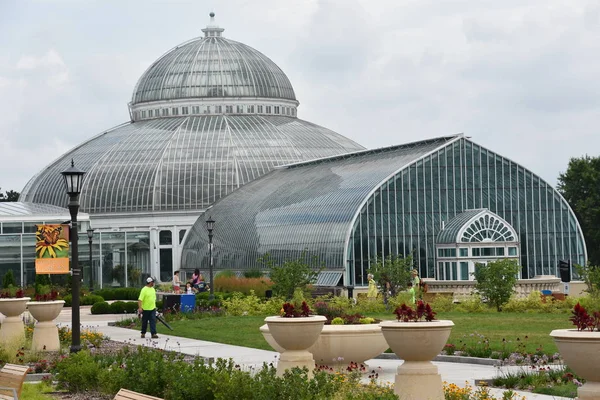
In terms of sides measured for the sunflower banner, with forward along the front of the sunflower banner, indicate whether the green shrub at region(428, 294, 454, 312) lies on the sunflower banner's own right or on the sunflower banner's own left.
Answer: on the sunflower banner's own left

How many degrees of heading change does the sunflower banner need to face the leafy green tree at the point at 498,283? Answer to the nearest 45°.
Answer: approximately 90° to its left

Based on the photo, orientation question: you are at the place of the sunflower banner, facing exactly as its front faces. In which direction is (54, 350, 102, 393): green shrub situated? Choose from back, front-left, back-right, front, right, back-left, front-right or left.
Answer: front

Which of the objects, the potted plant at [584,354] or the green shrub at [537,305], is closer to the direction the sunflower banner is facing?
the potted plant

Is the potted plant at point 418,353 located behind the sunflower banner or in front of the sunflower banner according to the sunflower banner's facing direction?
in front

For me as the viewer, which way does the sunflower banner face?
facing the viewer

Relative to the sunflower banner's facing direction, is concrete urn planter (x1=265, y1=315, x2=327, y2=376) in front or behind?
in front

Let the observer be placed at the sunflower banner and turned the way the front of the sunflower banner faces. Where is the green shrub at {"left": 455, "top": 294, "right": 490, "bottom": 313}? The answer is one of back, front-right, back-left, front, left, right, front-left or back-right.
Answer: left
